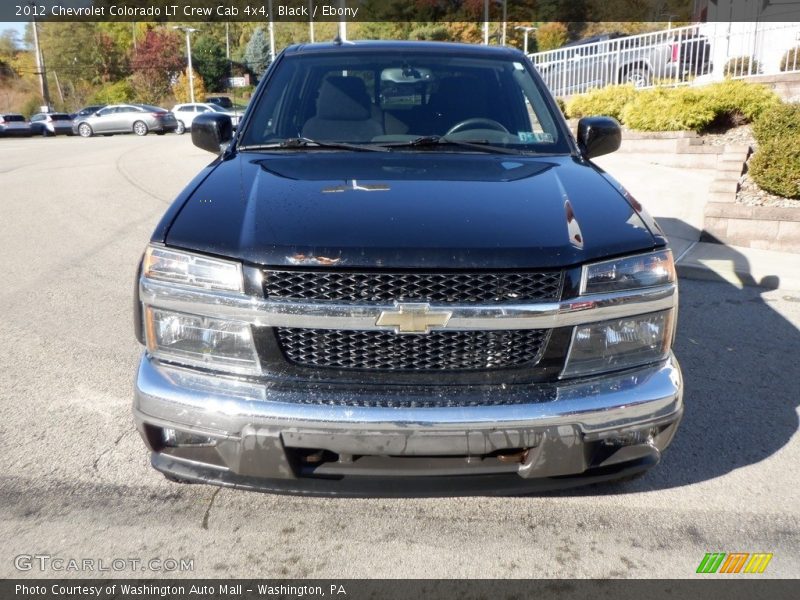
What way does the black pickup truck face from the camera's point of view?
toward the camera

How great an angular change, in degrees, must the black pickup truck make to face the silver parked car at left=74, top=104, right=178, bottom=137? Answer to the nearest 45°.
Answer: approximately 180°

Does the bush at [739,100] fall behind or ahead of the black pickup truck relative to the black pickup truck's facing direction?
behind

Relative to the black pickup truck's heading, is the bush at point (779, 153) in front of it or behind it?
behind

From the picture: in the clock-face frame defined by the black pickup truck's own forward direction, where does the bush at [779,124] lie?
The bush is roughly at 7 o'clock from the black pickup truck.

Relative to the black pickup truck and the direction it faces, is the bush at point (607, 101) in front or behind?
behind
